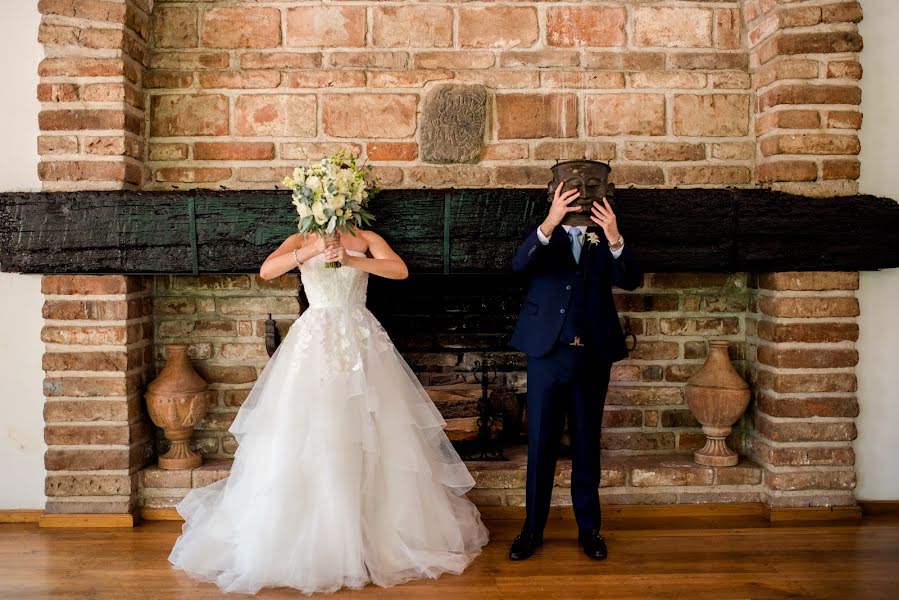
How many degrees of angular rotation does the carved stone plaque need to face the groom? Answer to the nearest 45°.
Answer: approximately 45° to its left

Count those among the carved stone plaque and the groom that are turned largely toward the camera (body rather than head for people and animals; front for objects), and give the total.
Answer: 2

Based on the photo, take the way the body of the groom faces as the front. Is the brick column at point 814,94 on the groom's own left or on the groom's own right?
on the groom's own left

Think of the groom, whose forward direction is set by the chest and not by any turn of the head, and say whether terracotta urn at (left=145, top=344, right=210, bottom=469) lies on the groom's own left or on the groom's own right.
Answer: on the groom's own right

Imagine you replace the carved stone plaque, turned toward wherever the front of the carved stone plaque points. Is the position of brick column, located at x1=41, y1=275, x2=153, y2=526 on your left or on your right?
on your right

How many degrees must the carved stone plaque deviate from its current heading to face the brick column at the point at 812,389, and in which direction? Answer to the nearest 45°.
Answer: approximately 90° to its left

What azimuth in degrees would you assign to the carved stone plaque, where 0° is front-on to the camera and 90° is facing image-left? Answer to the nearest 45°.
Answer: approximately 0°

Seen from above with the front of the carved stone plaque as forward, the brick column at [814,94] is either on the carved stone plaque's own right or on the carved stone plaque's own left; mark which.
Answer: on the carved stone plaque's own left
